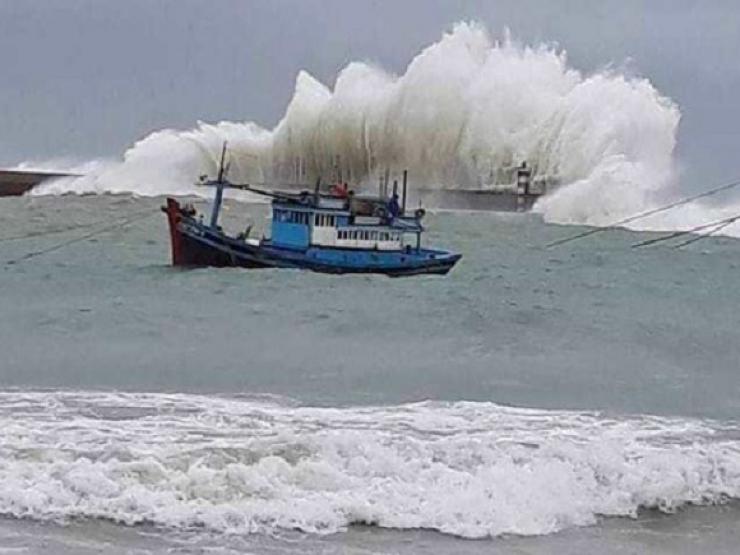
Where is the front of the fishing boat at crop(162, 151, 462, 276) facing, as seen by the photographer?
facing to the left of the viewer

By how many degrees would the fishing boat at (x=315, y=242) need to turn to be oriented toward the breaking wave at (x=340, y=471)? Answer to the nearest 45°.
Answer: approximately 90° to its left
